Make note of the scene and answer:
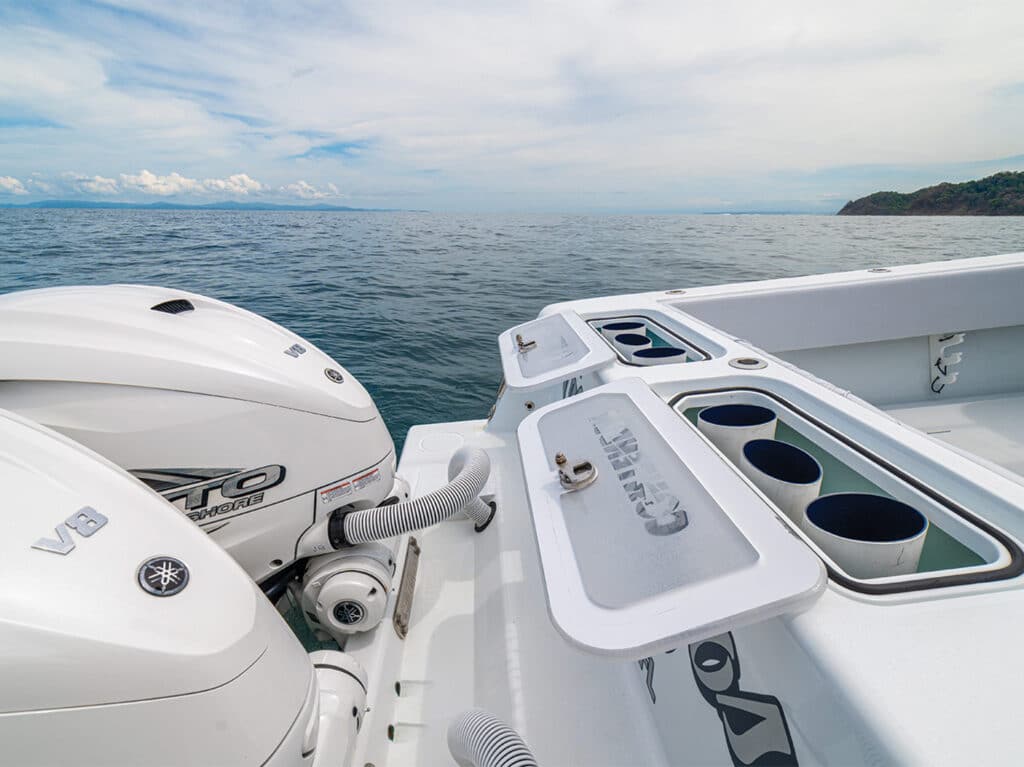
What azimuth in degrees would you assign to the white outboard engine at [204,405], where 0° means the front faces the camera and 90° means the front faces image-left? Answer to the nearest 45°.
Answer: approximately 270°

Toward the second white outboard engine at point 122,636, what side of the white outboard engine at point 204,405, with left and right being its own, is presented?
right
